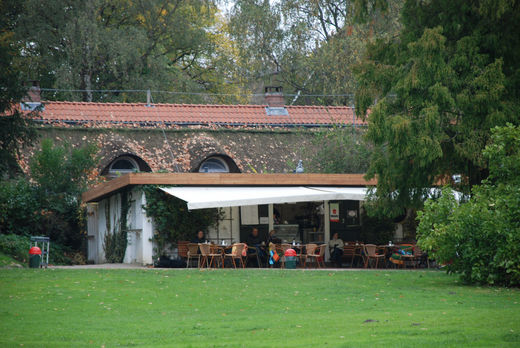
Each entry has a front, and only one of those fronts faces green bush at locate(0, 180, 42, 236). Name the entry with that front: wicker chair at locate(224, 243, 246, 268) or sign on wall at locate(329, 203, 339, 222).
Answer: the wicker chair

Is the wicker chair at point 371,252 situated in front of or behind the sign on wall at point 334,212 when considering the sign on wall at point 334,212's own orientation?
in front

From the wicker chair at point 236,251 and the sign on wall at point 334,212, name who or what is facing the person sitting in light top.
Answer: the sign on wall

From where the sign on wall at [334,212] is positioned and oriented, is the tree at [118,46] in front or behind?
behind

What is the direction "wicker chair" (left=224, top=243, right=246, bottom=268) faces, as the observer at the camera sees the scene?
facing away from the viewer and to the left of the viewer

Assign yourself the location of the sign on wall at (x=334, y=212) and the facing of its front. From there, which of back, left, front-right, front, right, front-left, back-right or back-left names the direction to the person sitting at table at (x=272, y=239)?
front-right

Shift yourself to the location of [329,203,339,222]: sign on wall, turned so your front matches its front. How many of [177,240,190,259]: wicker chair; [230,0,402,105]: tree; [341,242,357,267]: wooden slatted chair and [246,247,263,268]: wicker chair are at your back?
1

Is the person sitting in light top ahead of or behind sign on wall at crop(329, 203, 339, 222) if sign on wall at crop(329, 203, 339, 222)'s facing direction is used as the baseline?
ahead

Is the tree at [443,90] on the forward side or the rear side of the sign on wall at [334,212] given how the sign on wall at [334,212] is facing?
on the forward side

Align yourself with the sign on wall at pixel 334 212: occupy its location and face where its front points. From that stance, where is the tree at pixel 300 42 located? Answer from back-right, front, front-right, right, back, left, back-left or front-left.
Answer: back

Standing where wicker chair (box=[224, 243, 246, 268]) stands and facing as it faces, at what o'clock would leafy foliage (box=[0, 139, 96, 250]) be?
The leafy foliage is roughly at 12 o'clock from the wicker chair.

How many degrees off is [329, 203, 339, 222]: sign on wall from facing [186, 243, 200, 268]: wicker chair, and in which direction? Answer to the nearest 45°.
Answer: approximately 45° to its right
